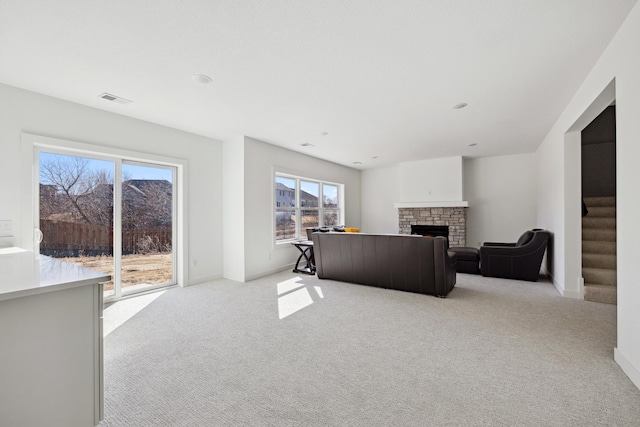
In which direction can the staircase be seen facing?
toward the camera

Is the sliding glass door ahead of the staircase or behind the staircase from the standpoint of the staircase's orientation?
ahead

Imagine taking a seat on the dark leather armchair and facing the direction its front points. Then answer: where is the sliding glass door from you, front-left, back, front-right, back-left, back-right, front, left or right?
front-left

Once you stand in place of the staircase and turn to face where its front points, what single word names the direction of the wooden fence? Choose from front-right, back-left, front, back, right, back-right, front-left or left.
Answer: front-right

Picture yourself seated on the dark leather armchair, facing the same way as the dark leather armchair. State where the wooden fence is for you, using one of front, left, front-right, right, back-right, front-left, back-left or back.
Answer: front-left

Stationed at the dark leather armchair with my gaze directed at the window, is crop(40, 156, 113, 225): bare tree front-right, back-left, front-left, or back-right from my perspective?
front-left

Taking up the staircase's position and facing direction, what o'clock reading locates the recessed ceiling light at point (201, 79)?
The recessed ceiling light is roughly at 1 o'clock from the staircase.

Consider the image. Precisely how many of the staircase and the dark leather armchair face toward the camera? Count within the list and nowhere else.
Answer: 1

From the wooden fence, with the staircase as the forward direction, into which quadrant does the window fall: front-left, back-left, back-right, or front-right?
front-left

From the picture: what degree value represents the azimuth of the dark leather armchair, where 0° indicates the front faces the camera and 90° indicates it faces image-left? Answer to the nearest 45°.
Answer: approximately 90°

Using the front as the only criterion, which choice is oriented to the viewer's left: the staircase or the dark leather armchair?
the dark leather armchair

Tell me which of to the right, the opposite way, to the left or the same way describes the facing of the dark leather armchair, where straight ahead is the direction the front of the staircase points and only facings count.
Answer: to the right
